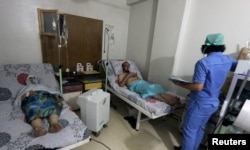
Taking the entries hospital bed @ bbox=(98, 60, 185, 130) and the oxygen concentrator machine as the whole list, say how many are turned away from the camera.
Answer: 0

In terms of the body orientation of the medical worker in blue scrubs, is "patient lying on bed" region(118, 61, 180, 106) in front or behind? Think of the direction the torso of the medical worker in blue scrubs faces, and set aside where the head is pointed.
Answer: in front

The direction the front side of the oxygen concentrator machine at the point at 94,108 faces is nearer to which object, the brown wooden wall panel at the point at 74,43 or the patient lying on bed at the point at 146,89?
the patient lying on bed

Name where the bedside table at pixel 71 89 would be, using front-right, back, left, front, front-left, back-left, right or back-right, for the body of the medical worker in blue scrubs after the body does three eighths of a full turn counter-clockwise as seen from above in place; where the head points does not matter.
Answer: right

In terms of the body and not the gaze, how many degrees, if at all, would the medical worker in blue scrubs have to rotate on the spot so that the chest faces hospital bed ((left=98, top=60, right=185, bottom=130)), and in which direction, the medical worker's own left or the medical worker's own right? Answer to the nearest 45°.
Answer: approximately 45° to the medical worker's own left

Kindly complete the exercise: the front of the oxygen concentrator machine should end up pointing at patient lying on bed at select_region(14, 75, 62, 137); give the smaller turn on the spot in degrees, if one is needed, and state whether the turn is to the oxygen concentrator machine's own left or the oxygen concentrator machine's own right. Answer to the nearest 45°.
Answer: approximately 135° to the oxygen concentrator machine's own right

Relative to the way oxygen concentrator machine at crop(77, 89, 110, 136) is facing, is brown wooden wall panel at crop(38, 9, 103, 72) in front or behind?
behind

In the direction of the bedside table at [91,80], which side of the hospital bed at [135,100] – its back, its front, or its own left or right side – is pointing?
back

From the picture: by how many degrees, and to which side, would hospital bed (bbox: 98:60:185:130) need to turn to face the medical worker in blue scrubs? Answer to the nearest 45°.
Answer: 0° — it already faces them

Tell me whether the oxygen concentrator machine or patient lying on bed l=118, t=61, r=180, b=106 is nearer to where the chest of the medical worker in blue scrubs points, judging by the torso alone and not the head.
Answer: the patient lying on bed

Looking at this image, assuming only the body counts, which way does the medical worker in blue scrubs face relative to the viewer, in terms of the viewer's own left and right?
facing away from the viewer and to the left of the viewer

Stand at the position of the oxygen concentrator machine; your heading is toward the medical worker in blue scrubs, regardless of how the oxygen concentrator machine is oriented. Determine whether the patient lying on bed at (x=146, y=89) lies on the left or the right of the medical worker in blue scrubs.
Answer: left

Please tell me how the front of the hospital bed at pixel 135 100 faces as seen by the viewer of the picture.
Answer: facing the viewer and to the right of the viewer
